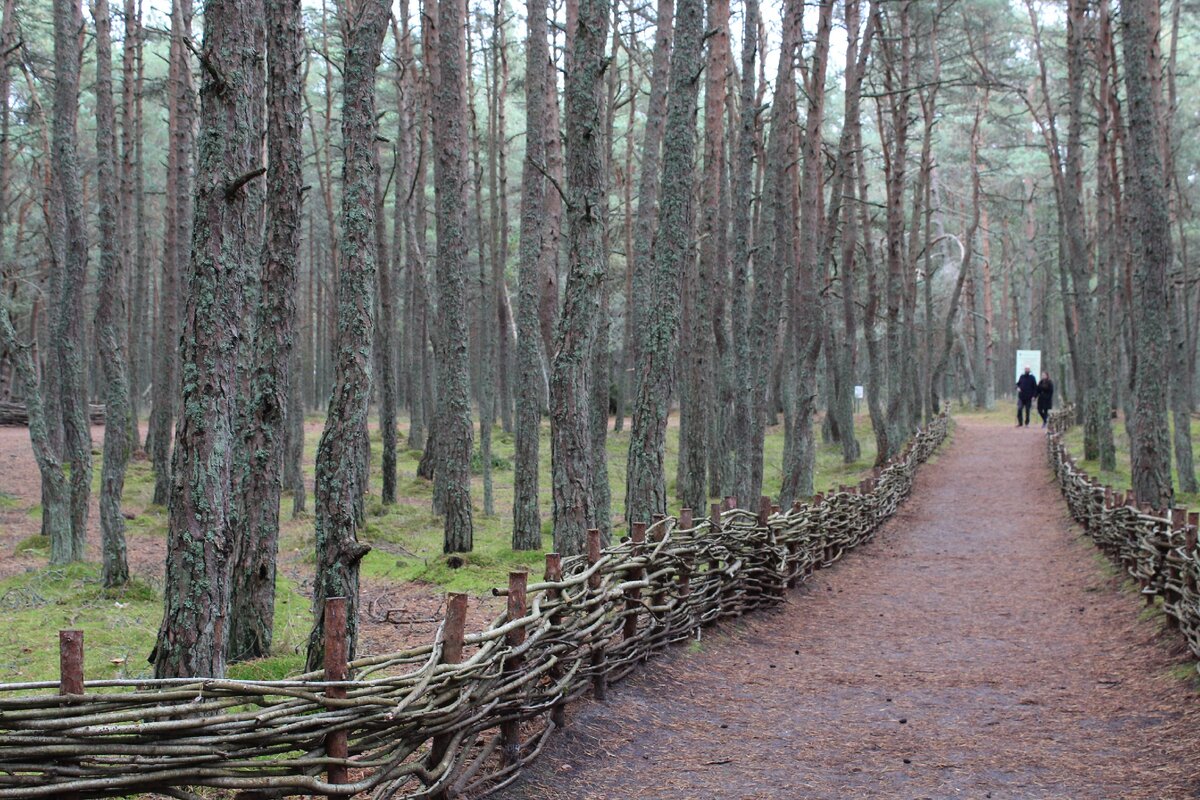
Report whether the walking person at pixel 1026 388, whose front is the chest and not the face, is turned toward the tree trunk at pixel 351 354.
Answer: yes

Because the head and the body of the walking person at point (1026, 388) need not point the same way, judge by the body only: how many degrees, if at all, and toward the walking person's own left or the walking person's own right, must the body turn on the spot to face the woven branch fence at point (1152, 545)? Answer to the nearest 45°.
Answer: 0° — they already face it

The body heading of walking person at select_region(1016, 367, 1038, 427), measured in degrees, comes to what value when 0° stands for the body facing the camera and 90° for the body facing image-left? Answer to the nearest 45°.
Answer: approximately 0°

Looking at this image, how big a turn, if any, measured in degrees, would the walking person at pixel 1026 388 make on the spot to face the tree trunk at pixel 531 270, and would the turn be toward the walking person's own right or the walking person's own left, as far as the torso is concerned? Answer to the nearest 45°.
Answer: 0° — they already face it

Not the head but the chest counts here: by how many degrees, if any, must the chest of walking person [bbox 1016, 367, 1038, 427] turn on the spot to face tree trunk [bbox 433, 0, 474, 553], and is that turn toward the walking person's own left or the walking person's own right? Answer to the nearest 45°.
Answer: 0° — they already face it

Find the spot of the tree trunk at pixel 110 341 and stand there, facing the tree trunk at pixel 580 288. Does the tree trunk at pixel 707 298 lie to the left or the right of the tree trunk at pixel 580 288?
left
